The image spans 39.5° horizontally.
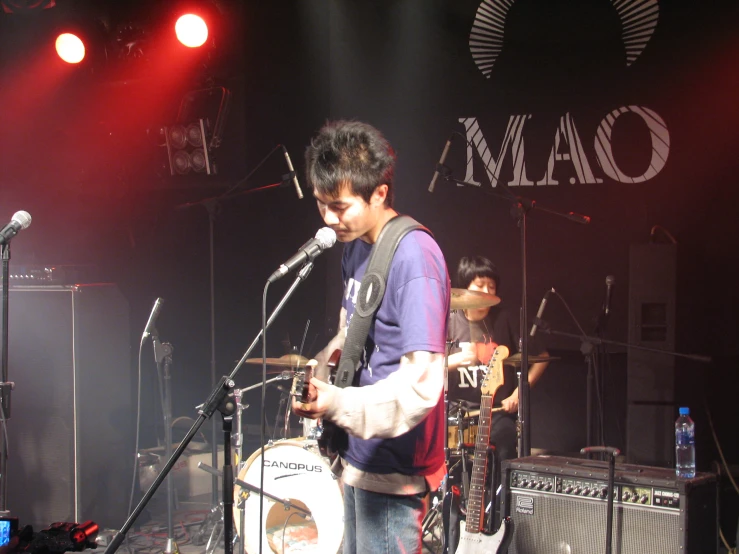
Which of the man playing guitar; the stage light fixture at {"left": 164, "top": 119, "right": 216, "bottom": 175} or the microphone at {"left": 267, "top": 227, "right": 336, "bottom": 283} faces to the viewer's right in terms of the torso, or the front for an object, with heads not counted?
the microphone

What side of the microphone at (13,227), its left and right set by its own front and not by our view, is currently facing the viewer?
right

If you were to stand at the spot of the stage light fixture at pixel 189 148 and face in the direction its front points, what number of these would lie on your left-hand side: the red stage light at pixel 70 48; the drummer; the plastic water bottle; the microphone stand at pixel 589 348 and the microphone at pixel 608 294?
4

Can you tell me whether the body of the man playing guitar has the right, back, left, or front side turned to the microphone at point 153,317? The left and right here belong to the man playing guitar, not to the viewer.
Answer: right

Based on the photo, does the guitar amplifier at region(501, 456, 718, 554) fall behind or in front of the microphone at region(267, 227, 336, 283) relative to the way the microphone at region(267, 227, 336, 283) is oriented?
in front

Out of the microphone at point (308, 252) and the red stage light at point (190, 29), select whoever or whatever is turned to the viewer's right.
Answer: the microphone

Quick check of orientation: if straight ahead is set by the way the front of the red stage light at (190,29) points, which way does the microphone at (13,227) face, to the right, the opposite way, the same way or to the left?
to the left

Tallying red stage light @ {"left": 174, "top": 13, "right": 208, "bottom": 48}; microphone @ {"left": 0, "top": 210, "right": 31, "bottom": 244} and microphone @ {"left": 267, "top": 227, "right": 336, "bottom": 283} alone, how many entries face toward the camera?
1

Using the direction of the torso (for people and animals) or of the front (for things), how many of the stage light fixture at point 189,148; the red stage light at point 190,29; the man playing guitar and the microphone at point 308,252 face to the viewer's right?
1

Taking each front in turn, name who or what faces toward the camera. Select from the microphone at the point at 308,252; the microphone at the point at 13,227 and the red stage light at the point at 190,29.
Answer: the red stage light

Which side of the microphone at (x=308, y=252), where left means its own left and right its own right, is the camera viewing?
right

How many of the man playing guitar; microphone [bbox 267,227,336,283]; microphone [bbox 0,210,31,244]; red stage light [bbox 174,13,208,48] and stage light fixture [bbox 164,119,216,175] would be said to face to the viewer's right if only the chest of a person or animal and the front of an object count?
2

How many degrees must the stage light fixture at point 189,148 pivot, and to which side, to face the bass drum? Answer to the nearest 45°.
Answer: approximately 45° to its left

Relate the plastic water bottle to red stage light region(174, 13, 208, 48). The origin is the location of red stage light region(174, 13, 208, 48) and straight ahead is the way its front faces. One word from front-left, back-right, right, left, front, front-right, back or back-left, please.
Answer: front-left

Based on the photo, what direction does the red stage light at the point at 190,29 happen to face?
toward the camera

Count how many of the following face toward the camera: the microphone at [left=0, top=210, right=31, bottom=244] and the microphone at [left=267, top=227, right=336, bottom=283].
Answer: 0

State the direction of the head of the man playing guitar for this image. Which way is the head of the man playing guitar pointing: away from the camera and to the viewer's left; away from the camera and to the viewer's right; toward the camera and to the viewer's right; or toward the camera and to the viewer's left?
toward the camera and to the viewer's left

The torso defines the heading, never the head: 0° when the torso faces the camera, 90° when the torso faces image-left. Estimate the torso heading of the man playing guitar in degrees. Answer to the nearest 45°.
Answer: approximately 45°

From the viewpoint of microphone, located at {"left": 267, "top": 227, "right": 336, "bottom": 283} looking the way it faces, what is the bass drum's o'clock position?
The bass drum is roughly at 9 o'clock from the microphone.
